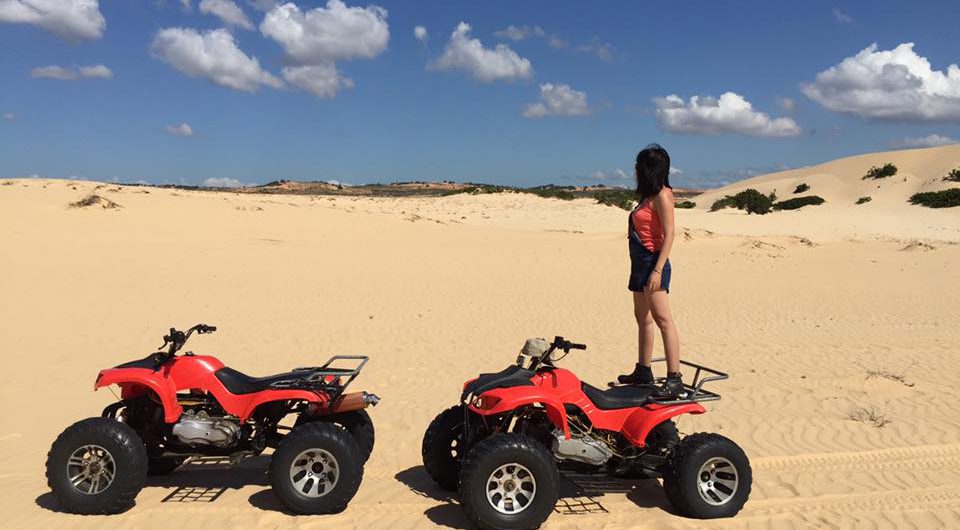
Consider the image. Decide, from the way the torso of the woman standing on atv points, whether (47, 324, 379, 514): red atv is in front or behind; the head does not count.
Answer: in front

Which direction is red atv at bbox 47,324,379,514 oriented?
to the viewer's left

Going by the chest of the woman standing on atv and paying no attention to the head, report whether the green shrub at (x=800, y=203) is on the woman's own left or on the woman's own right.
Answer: on the woman's own right

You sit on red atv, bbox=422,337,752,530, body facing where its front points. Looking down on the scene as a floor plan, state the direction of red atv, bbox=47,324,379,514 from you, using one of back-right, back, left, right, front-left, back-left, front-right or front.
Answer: front-right

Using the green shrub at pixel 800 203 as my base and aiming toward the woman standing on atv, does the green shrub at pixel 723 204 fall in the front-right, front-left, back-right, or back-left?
front-right

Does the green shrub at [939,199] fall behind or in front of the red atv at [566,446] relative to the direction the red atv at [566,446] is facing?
behind

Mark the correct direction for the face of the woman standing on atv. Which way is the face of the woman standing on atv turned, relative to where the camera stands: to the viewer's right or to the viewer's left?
to the viewer's left

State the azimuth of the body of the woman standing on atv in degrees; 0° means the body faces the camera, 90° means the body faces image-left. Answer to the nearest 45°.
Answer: approximately 90°

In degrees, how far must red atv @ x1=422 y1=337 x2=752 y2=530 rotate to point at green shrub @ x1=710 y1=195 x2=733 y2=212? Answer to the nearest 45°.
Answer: approximately 135° to its right
